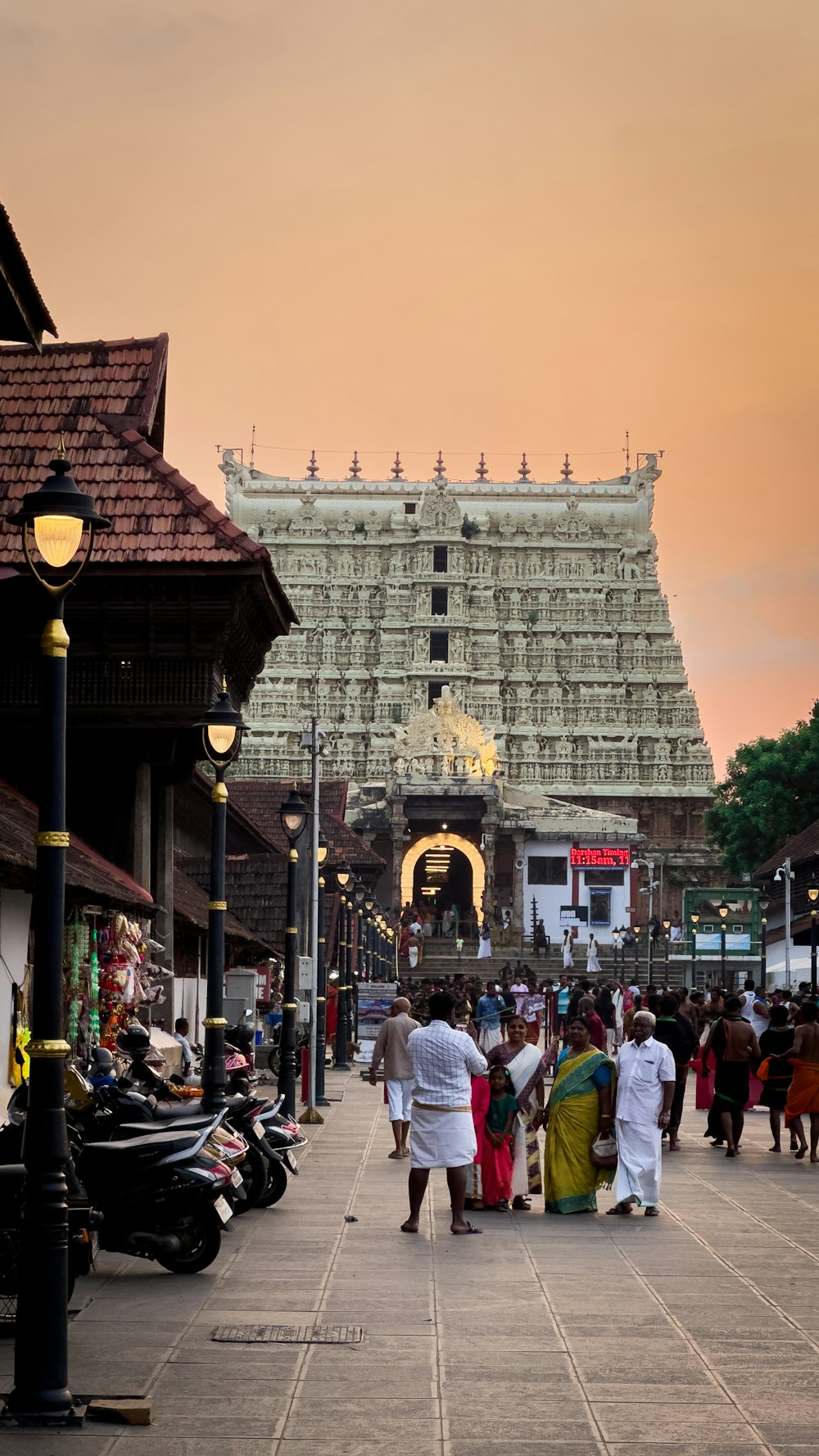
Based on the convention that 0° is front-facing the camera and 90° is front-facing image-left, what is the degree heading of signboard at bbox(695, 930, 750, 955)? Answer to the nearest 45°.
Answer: approximately 0°

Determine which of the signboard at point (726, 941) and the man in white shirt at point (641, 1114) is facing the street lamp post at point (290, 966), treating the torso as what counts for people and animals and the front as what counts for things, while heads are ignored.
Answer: the signboard

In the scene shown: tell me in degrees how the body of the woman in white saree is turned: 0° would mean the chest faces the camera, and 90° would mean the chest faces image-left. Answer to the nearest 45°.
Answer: approximately 0°

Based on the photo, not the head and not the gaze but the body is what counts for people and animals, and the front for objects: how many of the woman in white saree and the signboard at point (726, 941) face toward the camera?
2

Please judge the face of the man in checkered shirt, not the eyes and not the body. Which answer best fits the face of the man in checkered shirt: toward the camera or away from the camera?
away from the camera

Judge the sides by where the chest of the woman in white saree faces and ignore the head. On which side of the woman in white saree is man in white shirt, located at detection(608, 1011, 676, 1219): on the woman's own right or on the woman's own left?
on the woman's own left

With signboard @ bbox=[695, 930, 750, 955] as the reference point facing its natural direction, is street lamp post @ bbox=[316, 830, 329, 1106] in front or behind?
in front

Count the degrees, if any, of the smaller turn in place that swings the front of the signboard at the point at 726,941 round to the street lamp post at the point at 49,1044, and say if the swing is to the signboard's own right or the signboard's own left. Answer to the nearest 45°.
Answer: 0° — it already faces it

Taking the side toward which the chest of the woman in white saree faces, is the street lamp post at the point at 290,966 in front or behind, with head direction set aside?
behind
